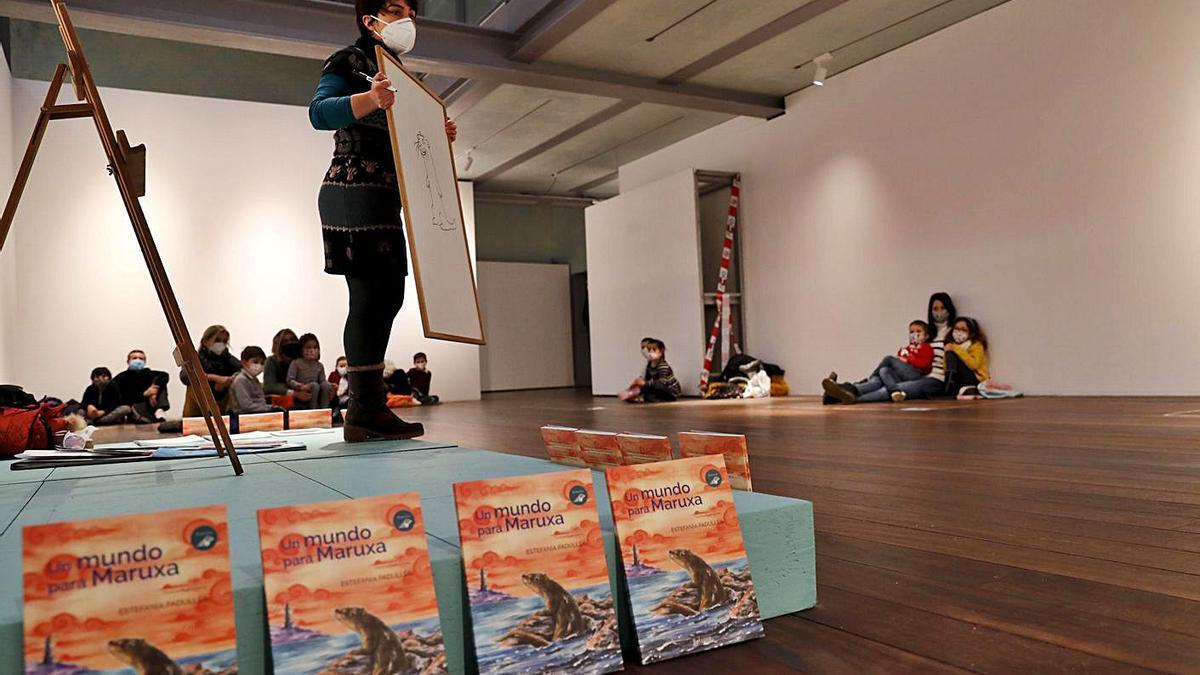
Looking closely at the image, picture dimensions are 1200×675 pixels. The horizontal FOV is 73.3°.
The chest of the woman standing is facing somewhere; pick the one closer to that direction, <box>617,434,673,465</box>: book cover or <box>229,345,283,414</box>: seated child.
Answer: the book cover

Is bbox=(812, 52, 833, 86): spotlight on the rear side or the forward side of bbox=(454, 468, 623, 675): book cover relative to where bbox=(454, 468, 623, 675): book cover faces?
on the rear side

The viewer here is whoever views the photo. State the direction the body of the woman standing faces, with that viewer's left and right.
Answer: facing to the right of the viewer

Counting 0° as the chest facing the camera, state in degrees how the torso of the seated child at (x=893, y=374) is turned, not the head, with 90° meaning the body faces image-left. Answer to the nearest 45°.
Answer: approximately 45°

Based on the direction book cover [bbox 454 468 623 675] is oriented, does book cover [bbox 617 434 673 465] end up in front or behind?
behind

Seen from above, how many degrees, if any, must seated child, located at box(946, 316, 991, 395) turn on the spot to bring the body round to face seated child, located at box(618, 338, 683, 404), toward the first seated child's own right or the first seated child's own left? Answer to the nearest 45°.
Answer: approximately 45° to the first seated child's own right

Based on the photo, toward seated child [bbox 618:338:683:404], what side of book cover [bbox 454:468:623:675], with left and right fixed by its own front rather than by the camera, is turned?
back

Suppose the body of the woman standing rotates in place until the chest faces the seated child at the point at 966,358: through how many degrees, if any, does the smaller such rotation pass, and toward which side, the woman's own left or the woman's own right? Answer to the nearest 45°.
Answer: approximately 45° to the woman's own left

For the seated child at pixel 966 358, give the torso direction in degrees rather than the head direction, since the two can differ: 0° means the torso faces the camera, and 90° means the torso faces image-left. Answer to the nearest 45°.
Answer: approximately 45°
